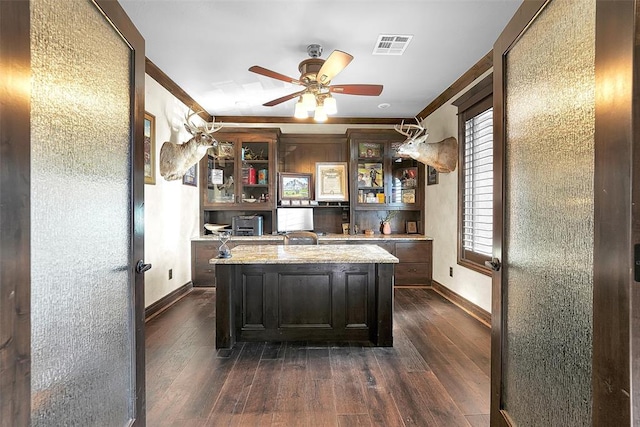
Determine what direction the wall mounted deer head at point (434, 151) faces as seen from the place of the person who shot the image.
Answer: facing to the left of the viewer

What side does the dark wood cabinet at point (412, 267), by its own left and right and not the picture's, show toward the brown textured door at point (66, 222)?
front

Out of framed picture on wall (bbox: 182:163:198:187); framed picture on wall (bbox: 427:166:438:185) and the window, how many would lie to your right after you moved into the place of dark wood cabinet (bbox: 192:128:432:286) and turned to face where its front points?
1

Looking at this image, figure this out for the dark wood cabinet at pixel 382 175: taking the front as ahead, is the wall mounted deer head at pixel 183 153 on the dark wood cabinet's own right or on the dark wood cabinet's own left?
on the dark wood cabinet's own right

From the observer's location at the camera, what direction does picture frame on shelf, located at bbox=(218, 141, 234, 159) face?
facing the viewer

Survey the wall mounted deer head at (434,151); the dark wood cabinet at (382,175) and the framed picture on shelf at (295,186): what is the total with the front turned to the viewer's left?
1

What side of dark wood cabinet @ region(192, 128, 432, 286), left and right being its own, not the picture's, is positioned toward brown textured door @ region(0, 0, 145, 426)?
front

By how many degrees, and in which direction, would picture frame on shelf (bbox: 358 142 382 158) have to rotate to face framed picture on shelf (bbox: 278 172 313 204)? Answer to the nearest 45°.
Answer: approximately 90° to its right

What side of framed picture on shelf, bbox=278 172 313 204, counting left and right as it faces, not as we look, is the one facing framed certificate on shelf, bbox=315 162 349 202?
left

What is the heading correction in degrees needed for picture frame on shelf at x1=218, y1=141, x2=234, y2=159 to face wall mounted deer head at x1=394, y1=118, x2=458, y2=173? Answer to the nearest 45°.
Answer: approximately 45° to its left

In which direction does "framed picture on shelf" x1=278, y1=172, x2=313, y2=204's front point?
toward the camera

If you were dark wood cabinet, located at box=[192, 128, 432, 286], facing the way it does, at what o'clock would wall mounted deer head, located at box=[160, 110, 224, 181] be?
The wall mounted deer head is roughly at 2 o'clock from the dark wood cabinet.

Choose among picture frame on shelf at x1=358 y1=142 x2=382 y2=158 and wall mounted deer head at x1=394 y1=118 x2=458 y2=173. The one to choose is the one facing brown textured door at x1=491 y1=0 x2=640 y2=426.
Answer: the picture frame on shelf

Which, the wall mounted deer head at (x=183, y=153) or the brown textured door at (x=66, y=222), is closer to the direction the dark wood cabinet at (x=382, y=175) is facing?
the brown textured door

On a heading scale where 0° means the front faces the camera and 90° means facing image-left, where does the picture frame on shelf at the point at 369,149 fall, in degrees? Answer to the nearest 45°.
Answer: approximately 0°

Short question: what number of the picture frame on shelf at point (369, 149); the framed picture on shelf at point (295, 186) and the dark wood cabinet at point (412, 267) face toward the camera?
3

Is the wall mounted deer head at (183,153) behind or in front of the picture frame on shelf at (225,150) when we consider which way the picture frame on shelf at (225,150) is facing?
in front

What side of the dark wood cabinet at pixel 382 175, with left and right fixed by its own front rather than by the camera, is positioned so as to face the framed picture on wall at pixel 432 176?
left
